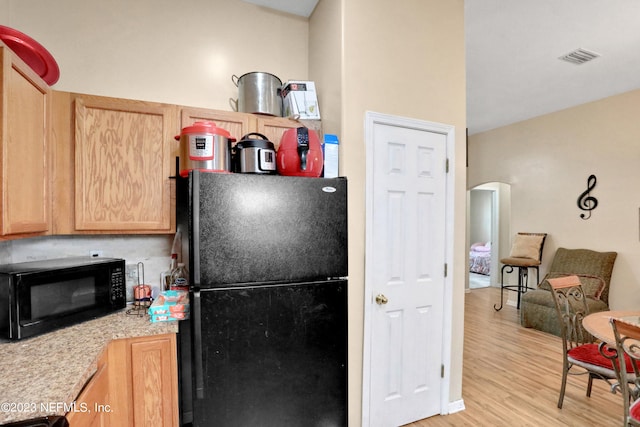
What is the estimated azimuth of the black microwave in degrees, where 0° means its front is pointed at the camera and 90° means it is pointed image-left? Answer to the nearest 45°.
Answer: approximately 315°

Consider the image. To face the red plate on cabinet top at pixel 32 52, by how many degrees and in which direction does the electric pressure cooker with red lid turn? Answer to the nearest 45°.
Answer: approximately 90° to its right

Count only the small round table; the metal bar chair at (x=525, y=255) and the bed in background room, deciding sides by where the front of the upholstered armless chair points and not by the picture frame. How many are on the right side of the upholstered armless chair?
2

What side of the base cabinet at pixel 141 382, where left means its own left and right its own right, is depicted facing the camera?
front

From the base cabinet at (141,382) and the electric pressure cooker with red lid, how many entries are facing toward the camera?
2

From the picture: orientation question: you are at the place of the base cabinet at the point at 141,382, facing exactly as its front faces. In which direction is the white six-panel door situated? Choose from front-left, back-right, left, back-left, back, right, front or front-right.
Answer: left

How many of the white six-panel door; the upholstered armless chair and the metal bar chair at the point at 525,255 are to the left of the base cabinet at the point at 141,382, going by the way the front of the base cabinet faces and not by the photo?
3

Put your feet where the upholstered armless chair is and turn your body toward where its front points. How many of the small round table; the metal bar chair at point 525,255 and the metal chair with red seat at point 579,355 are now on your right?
1

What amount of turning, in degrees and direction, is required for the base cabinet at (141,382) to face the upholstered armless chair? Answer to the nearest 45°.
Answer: approximately 90° to its left
